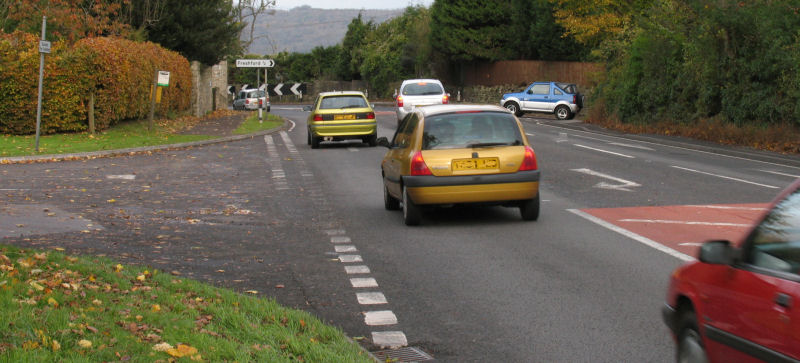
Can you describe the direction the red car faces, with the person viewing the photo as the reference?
facing away from the viewer and to the left of the viewer

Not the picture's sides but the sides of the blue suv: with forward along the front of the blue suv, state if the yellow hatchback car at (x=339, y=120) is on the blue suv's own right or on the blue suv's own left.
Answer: on the blue suv's own left

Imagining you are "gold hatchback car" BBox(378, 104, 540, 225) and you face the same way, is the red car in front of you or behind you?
behind

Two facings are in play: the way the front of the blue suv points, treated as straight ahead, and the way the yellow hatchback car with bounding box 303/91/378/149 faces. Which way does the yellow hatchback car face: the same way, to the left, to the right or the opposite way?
to the right

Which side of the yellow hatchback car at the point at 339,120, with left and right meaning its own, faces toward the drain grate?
back

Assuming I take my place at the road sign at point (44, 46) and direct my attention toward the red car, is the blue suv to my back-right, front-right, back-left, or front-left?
back-left

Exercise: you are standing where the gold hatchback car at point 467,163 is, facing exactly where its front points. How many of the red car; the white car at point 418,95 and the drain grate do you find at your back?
2

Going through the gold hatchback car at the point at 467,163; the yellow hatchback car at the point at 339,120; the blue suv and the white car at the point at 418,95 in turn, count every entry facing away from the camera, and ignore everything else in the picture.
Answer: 3

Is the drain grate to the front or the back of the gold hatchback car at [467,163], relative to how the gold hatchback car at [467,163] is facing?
to the back

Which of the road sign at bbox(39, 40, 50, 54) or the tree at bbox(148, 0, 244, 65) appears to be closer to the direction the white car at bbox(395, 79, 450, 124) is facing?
the tree

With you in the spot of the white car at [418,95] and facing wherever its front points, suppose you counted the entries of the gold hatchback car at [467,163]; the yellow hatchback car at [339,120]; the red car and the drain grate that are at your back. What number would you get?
4

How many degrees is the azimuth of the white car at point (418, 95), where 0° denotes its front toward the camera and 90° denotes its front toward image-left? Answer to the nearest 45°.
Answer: approximately 180°

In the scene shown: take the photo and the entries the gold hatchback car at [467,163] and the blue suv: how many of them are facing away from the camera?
1

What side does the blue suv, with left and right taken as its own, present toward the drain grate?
left

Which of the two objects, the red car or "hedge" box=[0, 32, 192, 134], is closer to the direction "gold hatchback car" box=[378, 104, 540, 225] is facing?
the hedge

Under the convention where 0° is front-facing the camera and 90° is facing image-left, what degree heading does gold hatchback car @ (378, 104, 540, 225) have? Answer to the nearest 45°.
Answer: approximately 180°

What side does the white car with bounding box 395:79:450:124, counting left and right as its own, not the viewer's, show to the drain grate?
back

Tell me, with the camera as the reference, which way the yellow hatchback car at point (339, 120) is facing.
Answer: facing away from the viewer
